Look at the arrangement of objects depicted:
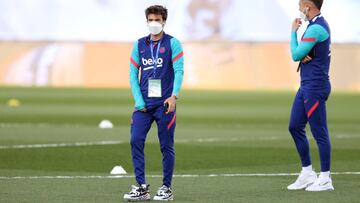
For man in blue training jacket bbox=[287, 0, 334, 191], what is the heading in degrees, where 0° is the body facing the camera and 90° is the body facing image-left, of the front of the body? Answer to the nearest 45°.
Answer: approximately 90°

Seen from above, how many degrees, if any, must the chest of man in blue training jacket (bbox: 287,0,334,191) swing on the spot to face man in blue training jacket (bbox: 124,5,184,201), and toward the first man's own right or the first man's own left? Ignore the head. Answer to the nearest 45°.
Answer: approximately 45° to the first man's own left

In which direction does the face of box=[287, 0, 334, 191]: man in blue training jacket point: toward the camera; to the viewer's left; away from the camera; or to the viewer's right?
to the viewer's left
